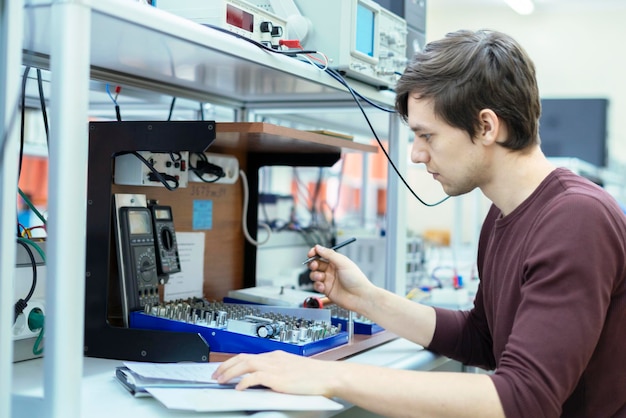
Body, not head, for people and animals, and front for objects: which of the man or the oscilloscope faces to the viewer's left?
the man

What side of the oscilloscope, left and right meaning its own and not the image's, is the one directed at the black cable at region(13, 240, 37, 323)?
right

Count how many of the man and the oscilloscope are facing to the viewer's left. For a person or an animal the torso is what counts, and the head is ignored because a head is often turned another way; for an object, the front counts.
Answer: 1

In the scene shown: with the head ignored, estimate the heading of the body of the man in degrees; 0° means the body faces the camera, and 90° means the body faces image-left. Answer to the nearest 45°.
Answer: approximately 90°

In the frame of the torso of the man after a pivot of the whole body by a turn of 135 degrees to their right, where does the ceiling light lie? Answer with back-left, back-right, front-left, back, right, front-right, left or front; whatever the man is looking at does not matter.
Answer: front-left

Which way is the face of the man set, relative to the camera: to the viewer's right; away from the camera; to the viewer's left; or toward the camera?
to the viewer's left

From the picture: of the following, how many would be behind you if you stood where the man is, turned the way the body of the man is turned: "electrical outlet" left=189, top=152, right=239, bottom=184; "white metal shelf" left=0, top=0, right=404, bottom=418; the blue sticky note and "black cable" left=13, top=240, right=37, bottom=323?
0

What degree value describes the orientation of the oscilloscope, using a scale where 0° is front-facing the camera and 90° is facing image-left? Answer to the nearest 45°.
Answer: approximately 315°

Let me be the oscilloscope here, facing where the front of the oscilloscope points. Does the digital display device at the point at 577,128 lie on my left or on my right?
on my left
